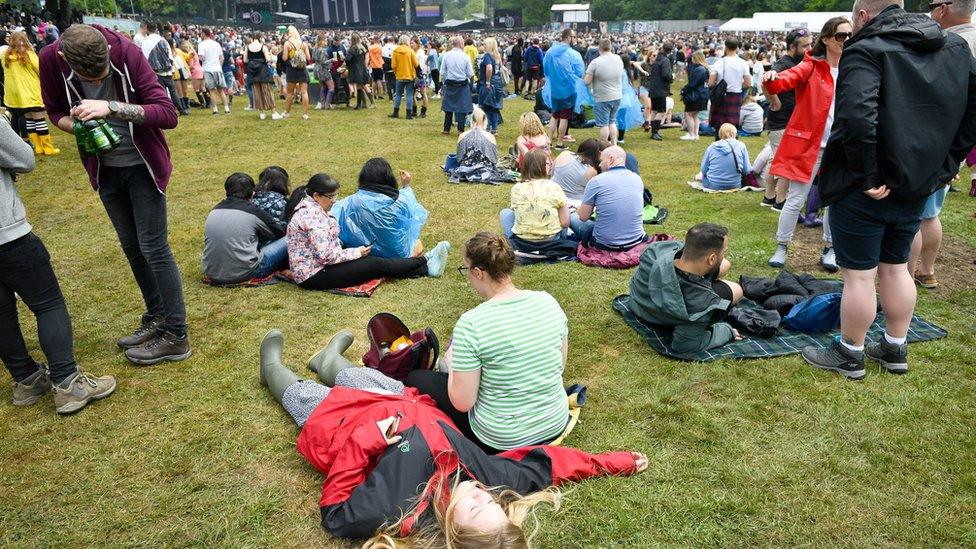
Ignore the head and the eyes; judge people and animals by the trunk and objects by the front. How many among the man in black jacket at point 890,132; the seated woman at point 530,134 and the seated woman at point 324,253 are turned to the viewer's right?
1

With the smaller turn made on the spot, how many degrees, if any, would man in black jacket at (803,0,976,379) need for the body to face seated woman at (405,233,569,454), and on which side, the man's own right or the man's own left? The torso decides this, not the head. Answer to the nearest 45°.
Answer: approximately 90° to the man's own left

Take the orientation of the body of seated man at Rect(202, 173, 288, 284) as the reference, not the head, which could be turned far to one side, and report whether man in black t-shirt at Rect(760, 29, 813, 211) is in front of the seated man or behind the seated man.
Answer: in front

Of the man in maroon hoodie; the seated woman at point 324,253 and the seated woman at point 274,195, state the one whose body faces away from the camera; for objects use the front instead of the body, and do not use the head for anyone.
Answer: the seated woman at point 274,195

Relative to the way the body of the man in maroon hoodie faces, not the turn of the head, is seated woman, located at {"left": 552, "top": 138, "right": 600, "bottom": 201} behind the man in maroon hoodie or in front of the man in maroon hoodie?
behind

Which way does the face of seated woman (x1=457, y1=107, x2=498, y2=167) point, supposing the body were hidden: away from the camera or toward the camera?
away from the camera

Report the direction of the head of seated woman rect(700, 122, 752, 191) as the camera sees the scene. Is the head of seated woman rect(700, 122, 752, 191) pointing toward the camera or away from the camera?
away from the camera

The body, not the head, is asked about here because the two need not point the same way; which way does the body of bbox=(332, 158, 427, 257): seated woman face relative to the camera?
away from the camera

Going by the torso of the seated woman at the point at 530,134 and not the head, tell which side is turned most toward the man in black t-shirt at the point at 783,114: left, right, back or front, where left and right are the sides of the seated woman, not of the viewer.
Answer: right

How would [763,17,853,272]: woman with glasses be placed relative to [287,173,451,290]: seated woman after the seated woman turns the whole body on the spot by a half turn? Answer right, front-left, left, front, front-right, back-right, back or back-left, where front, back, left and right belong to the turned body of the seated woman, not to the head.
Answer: back

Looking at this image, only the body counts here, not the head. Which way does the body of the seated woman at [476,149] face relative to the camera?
away from the camera

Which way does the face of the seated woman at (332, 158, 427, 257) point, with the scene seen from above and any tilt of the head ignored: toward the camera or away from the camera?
away from the camera

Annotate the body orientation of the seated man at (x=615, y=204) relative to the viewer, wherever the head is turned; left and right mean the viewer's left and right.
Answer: facing away from the viewer and to the left of the viewer

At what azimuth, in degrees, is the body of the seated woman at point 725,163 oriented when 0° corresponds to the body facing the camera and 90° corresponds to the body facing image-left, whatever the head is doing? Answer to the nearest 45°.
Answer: approximately 180°

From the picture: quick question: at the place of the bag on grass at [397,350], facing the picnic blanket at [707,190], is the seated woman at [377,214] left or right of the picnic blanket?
left
